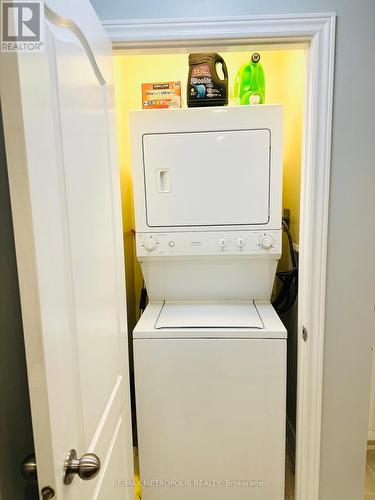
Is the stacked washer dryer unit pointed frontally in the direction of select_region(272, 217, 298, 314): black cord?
no

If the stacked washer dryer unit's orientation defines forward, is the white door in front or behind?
in front

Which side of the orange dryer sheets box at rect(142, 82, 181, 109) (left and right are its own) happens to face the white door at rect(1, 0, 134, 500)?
front

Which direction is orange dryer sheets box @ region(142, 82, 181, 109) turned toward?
toward the camera
